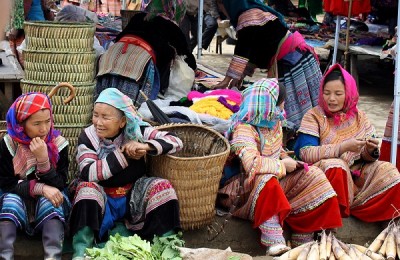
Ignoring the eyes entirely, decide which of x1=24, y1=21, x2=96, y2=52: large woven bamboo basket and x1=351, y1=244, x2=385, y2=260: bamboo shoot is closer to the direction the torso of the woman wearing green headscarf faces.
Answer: the bamboo shoot

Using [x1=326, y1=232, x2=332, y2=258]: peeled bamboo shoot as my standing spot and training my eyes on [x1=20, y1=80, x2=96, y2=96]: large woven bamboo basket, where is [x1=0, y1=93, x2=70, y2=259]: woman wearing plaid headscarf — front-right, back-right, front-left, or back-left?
front-left

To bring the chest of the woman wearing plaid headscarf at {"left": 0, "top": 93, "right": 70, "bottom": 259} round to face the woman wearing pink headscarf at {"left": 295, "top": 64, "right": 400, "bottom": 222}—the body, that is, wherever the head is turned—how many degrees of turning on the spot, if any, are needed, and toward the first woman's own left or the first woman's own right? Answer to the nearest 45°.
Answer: approximately 90° to the first woman's own left

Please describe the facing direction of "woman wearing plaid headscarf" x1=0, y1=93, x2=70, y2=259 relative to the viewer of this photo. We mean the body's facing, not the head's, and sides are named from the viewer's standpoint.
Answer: facing the viewer

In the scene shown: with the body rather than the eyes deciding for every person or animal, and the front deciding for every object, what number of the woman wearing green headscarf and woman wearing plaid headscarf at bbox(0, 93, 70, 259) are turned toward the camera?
2

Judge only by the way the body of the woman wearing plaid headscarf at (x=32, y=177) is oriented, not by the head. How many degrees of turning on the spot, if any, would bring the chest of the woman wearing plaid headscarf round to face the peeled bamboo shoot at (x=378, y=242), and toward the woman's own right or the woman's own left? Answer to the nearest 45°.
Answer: approximately 90° to the woman's own left

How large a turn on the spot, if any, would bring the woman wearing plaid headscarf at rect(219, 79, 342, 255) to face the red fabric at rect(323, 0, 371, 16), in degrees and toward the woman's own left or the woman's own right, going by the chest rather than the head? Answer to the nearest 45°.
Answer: approximately 135° to the woman's own left

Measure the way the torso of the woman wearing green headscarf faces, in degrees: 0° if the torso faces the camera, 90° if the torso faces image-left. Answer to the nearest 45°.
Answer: approximately 0°

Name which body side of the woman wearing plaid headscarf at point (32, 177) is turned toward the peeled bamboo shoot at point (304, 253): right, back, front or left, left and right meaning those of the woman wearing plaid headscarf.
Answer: left

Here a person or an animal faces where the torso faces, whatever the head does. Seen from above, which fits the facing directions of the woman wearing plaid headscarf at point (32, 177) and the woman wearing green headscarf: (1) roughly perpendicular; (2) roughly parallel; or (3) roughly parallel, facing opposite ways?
roughly parallel

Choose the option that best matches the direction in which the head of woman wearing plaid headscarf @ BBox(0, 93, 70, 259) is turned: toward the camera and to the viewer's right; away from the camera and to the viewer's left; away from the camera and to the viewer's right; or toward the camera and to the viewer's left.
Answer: toward the camera and to the viewer's right
